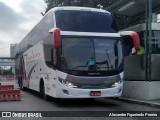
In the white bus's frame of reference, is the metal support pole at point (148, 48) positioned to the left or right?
on its left

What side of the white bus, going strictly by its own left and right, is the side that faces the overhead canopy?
left

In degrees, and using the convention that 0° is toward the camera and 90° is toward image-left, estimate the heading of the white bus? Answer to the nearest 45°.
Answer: approximately 315°
